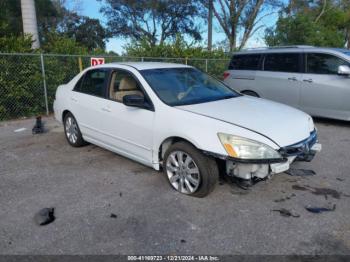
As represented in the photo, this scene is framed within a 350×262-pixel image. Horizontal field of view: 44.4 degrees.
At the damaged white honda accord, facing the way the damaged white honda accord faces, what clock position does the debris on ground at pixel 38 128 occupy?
The debris on ground is roughly at 6 o'clock from the damaged white honda accord.

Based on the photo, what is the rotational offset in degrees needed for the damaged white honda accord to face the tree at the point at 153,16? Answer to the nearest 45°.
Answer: approximately 135° to its left

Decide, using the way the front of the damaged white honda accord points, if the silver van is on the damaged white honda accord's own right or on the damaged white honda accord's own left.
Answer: on the damaged white honda accord's own left

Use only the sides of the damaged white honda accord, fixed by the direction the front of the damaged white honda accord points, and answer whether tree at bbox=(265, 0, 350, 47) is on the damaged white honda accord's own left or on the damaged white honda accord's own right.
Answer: on the damaged white honda accord's own left

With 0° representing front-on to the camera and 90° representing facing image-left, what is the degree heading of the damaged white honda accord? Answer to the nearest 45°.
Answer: approximately 315°

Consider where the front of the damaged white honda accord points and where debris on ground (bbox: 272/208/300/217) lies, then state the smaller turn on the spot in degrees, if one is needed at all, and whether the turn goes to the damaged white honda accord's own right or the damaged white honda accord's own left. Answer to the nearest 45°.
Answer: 0° — it already faces it

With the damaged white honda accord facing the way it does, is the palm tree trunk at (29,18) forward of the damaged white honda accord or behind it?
behind

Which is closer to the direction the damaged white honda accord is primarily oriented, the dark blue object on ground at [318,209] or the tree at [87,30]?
the dark blue object on ground

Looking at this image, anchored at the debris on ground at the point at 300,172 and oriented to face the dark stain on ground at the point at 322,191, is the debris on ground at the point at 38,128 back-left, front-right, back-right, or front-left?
back-right

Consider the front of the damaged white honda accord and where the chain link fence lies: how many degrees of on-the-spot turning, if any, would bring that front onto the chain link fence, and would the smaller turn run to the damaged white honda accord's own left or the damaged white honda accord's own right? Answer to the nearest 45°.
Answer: approximately 180°
